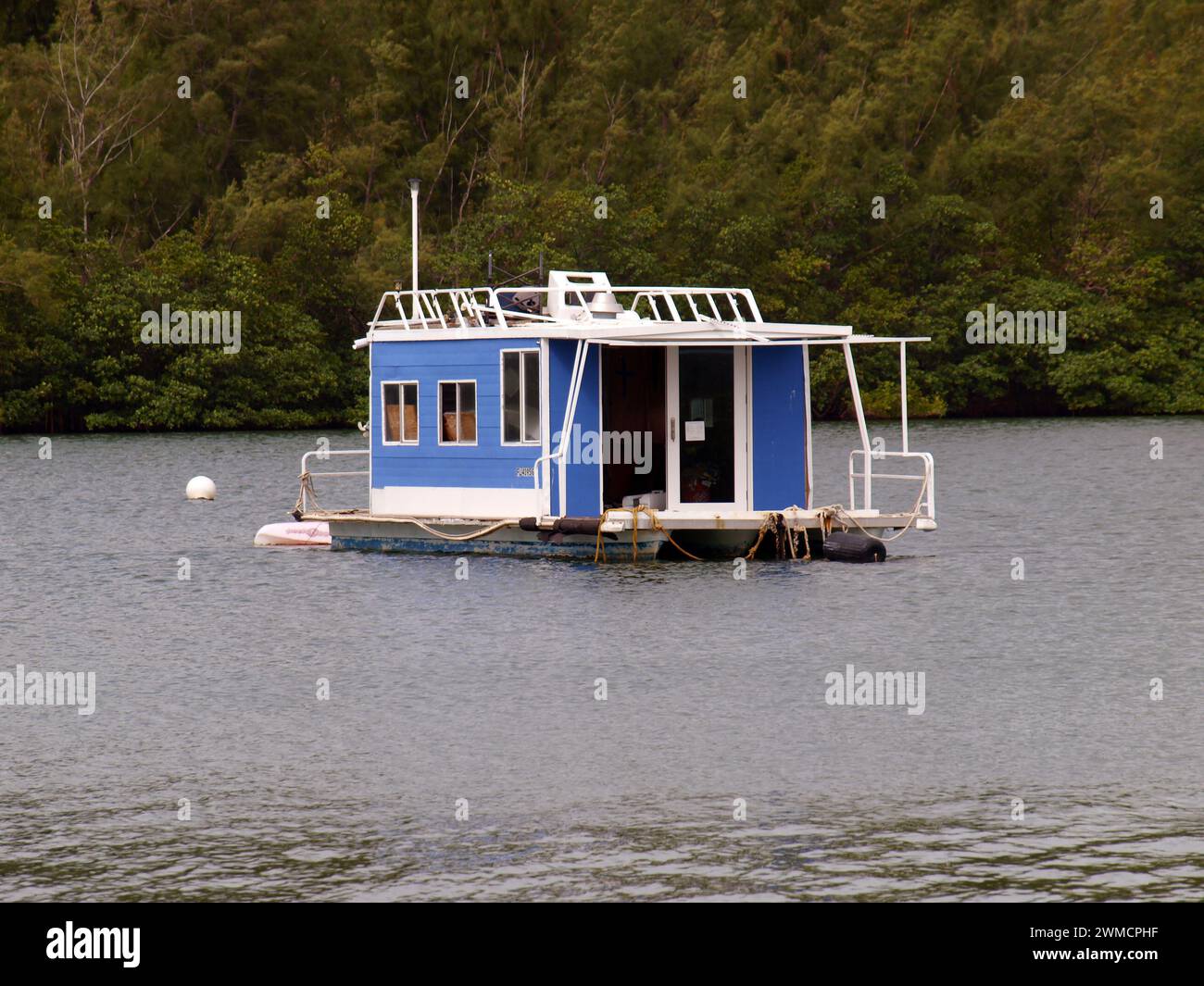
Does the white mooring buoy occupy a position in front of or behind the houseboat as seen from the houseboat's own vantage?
behind

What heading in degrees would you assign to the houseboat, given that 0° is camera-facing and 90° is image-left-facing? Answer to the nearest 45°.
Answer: approximately 315°

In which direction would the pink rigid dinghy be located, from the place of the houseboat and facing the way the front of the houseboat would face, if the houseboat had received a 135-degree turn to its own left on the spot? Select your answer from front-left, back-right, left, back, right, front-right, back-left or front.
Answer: front-left
